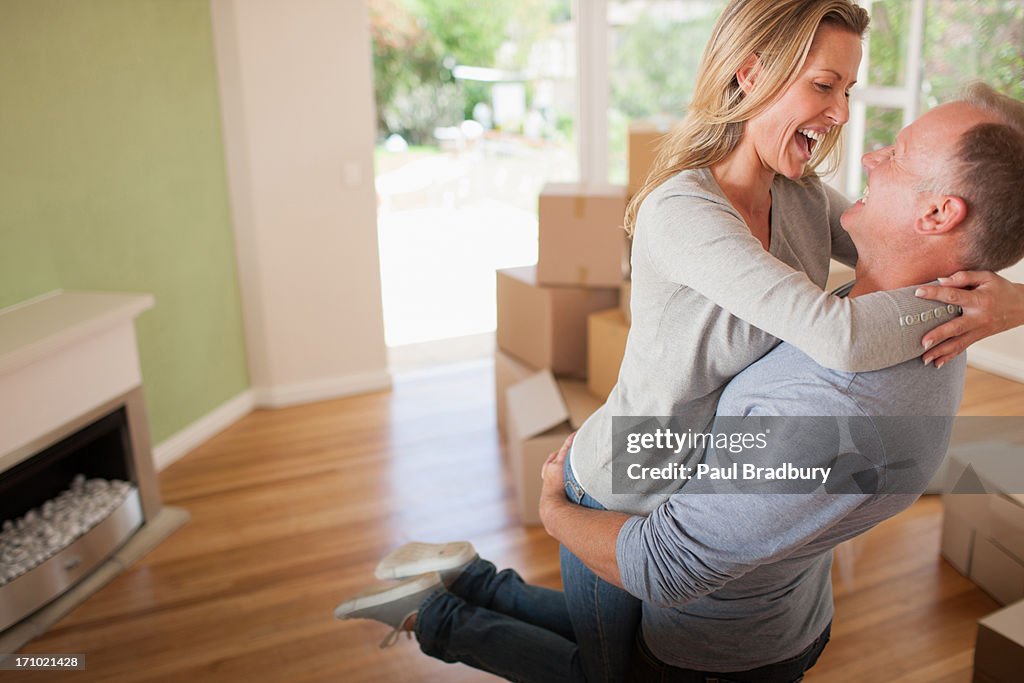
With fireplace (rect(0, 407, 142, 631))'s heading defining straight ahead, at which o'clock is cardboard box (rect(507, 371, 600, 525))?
The cardboard box is roughly at 11 o'clock from the fireplace.

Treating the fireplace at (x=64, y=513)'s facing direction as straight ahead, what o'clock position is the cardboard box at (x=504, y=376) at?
The cardboard box is roughly at 10 o'clock from the fireplace.

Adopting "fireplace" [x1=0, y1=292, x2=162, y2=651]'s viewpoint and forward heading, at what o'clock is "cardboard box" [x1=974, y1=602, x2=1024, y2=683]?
The cardboard box is roughly at 12 o'clock from the fireplace.

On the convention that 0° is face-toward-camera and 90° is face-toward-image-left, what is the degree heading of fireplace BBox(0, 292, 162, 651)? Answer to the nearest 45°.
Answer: approximately 315°

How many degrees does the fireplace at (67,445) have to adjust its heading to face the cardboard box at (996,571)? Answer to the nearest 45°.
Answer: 0° — it already faces it

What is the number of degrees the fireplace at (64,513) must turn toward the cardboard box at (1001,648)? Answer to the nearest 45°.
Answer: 0° — it already faces it
